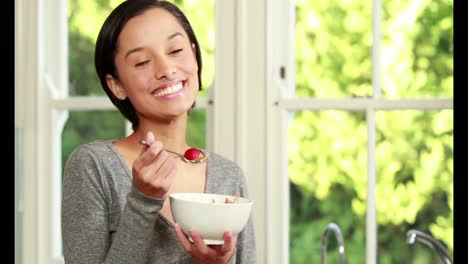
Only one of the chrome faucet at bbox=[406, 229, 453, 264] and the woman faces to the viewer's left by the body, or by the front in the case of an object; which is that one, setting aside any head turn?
the chrome faucet

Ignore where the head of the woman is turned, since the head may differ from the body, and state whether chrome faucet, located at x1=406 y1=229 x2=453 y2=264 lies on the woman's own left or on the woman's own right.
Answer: on the woman's own left

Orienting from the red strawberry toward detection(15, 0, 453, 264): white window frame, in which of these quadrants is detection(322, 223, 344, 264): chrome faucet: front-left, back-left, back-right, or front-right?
front-right

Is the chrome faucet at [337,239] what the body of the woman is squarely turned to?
no

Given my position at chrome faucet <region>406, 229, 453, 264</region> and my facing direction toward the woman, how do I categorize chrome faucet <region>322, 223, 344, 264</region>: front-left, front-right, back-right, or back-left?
front-right

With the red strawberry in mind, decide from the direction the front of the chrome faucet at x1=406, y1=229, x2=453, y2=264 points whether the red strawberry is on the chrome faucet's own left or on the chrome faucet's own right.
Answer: on the chrome faucet's own left

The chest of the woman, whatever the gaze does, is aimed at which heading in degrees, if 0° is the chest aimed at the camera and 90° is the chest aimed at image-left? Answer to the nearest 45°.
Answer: approximately 315°

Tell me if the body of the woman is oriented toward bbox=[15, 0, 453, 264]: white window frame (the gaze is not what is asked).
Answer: no
